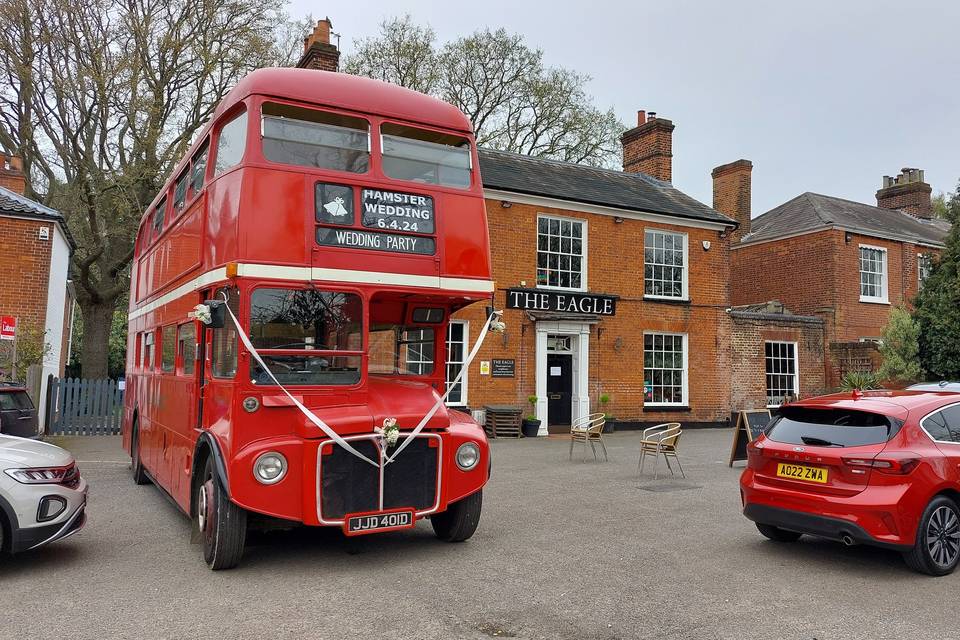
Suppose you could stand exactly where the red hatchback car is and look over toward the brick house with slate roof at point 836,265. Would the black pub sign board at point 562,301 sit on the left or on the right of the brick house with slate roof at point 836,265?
left

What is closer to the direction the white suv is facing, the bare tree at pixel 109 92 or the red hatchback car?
the red hatchback car

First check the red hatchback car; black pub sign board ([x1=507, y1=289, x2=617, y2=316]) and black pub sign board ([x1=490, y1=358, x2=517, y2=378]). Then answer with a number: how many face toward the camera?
2

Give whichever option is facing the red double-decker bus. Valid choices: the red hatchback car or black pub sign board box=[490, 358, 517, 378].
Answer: the black pub sign board

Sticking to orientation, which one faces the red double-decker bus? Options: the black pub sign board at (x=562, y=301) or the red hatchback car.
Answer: the black pub sign board

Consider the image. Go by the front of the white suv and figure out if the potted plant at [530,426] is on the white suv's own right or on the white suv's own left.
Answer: on the white suv's own left

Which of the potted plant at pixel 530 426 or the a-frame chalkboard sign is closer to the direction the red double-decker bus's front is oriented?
the a-frame chalkboard sign

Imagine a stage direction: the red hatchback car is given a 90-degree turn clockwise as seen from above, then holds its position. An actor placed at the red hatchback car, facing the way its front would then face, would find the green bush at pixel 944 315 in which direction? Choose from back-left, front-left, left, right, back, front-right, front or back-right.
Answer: back-left

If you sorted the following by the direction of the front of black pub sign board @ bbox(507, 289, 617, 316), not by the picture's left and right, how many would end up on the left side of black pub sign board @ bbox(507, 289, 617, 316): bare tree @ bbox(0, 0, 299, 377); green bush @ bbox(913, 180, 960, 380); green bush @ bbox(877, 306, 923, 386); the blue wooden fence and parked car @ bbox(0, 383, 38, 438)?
2

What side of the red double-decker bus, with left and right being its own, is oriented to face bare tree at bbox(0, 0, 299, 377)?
back

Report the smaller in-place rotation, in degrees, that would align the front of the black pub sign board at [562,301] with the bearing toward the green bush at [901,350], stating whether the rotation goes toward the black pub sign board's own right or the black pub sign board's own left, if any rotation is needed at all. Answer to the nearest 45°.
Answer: approximately 90° to the black pub sign board's own left

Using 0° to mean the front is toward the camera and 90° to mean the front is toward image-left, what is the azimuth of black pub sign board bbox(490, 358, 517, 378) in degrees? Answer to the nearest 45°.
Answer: approximately 0°

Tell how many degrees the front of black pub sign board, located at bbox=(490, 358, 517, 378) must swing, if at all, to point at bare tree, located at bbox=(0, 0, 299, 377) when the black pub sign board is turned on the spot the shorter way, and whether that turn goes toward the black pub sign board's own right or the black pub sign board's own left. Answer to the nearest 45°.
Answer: approximately 90° to the black pub sign board's own right

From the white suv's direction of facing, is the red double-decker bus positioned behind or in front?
in front
